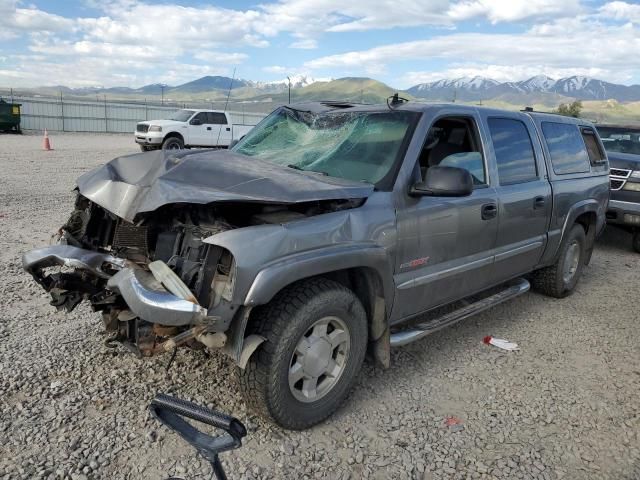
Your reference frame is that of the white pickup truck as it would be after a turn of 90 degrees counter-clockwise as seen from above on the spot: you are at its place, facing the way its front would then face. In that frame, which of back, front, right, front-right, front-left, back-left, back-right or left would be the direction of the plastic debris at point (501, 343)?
front-right

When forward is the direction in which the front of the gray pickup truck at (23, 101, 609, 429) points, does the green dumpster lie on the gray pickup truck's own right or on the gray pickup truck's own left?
on the gray pickup truck's own right

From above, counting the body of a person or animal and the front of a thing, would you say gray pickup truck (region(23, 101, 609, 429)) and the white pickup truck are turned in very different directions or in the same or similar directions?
same or similar directions

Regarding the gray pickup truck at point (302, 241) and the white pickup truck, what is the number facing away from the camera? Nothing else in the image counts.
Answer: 0

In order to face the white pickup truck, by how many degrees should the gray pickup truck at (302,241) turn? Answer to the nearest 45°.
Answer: approximately 135° to its right

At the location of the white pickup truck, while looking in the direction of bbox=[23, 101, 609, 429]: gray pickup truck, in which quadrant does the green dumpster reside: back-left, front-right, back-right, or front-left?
back-right

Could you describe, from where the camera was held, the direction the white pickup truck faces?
facing the viewer and to the left of the viewer

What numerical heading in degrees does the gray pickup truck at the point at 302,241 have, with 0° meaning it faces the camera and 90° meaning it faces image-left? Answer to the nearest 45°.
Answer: approximately 45°

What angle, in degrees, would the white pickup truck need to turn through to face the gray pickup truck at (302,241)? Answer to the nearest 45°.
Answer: approximately 45° to its left

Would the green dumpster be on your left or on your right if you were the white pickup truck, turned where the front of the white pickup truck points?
on your right
